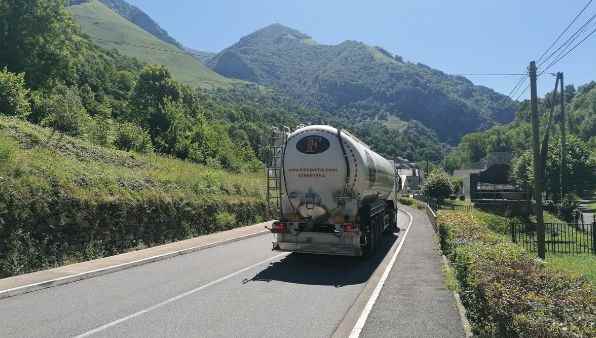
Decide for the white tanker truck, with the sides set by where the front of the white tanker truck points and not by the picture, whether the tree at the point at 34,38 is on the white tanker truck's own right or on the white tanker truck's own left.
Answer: on the white tanker truck's own left

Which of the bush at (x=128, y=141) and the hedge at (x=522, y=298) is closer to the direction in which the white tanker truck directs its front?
the bush

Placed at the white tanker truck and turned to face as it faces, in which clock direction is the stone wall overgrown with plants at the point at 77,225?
The stone wall overgrown with plants is roughly at 9 o'clock from the white tanker truck.

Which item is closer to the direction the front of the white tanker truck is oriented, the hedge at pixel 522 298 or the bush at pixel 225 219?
the bush

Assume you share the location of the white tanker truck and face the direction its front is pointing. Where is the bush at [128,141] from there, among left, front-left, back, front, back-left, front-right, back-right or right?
front-left

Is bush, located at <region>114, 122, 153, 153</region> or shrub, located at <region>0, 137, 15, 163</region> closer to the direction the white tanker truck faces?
the bush

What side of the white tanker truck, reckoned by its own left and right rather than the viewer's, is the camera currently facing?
back

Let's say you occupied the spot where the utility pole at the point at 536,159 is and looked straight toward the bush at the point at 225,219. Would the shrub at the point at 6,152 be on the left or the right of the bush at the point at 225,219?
left

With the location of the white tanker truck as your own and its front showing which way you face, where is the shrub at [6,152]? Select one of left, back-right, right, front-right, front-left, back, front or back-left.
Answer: left

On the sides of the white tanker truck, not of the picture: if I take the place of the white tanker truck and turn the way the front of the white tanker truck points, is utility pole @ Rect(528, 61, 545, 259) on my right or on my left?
on my right

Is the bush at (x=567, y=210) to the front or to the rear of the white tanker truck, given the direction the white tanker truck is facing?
to the front

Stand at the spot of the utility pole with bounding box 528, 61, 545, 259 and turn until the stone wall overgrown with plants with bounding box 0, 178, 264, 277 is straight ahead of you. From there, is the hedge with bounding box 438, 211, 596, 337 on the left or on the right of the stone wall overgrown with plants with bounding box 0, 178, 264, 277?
left

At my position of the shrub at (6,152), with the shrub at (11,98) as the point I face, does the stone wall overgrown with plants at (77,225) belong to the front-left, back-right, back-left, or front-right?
back-right

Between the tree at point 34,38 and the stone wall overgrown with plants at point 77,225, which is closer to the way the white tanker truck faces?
the tree
